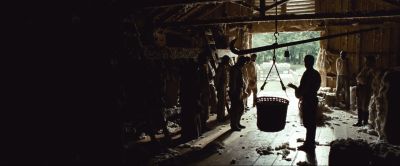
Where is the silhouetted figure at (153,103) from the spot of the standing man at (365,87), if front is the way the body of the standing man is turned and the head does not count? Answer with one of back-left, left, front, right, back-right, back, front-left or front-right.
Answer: front-left

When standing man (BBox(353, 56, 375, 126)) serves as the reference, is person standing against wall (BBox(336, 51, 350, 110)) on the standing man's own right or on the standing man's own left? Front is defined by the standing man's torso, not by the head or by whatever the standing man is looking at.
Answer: on the standing man's own right

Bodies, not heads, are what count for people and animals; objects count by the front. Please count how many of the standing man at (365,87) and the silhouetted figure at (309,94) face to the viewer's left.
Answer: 2

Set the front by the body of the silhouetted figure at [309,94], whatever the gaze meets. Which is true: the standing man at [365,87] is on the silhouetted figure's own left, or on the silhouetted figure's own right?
on the silhouetted figure's own right

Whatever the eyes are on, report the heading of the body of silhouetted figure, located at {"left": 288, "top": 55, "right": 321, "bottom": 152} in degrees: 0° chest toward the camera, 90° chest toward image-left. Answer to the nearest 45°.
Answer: approximately 90°

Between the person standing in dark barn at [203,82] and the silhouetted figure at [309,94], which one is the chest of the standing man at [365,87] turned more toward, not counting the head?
the person standing in dark barn

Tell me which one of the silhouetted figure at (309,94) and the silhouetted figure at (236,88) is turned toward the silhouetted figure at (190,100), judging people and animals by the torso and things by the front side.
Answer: the silhouetted figure at (309,94)

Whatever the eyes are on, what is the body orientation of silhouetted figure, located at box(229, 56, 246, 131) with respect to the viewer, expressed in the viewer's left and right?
facing to the right of the viewer

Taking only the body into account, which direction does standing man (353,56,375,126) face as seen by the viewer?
to the viewer's left
